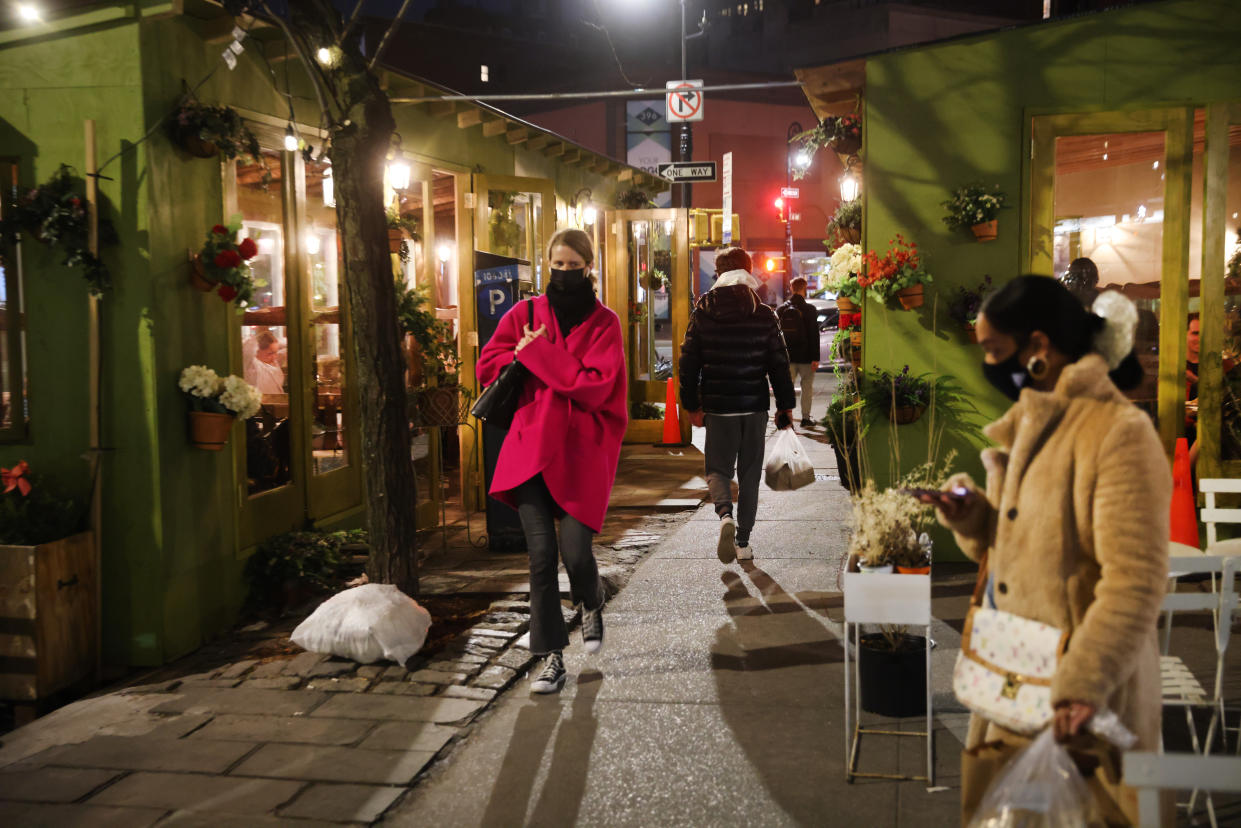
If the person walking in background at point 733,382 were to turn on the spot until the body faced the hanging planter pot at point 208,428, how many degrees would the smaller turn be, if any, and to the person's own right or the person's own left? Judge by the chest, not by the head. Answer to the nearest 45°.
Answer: approximately 135° to the person's own left

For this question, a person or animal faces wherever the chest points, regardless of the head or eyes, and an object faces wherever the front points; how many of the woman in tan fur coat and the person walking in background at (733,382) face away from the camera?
1

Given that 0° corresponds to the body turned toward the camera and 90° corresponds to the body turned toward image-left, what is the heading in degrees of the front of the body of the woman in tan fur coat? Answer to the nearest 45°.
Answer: approximately 45°

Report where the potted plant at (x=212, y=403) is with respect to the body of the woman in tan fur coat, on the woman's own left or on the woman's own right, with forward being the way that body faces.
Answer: on the woman's own right

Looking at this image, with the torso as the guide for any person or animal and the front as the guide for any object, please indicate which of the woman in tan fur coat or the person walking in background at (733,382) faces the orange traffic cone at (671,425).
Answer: the person walking in background

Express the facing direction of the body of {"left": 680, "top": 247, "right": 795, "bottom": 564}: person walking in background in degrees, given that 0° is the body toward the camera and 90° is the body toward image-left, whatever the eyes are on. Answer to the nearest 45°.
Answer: approximately 180°

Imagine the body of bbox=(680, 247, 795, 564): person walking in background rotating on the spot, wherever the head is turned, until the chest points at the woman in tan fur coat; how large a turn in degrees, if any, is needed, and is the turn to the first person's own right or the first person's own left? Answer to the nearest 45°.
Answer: approximately 180°

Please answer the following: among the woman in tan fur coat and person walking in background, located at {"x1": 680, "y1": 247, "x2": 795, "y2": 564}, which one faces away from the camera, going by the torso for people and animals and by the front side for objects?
the person walking in background

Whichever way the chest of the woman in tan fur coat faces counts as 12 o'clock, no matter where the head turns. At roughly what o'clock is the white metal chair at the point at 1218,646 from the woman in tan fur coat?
The white metal chair is roughly at 5 o'clock from the woman in tan fur coat.

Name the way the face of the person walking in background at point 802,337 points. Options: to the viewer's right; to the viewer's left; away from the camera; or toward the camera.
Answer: away from the camera

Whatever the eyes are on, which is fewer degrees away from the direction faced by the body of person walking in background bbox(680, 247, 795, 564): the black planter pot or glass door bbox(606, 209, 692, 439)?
the glass door
